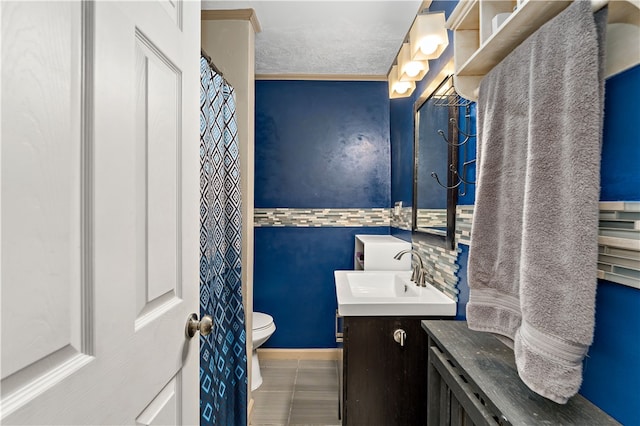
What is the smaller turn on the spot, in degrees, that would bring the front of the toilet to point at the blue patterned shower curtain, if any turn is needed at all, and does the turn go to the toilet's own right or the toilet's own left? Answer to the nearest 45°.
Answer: approximately 90° to the toilet's own right

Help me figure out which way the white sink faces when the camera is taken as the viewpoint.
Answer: facing to the left of the viewer

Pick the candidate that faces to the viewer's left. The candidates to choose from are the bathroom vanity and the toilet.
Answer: the bathroom vanity

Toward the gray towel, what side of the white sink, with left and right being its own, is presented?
left

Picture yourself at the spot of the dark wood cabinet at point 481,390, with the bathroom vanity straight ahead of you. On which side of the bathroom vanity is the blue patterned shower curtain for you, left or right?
left

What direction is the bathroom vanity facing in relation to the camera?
to the viewer's left
